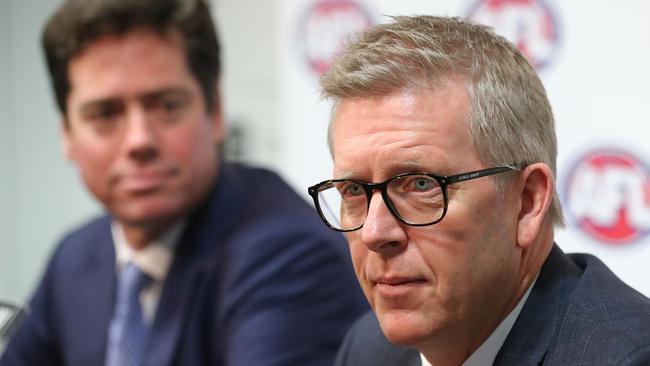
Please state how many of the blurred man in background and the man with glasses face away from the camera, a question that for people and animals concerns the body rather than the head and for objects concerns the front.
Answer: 0

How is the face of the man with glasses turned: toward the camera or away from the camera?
toward the camera

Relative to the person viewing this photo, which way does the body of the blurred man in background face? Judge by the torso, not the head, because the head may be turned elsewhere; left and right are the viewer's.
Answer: facing the viewer and to the left of the viewer

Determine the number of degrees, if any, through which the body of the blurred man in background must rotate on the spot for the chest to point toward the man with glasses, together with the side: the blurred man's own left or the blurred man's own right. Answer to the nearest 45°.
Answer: approximately 90° to the blurred man's own left

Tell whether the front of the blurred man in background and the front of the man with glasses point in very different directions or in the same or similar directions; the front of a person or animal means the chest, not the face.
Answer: same or similar directions

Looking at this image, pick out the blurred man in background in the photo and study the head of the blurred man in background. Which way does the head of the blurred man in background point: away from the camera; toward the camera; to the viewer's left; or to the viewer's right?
toward the camera

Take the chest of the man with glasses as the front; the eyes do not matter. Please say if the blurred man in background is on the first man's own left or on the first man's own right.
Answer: on the first man's own right
